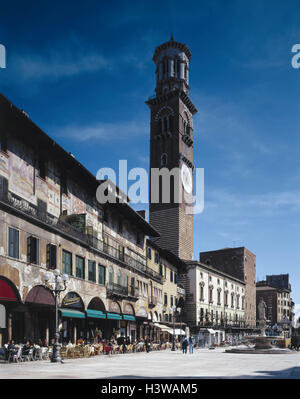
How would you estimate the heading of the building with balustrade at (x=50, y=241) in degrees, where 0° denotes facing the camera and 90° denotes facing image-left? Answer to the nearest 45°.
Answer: approximately 315°
